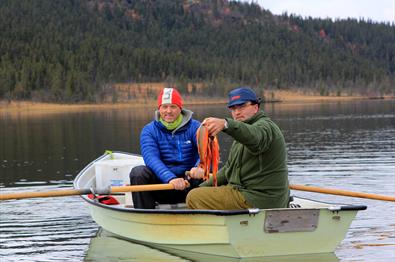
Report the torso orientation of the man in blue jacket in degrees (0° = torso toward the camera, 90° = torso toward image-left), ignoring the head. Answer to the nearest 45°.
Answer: approximately 0°

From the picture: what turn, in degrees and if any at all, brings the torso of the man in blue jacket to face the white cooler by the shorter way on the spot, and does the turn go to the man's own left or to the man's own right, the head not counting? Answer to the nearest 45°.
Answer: approximately 180°

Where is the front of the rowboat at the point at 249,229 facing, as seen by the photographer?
facing away from the viewer and to the left of the viewer

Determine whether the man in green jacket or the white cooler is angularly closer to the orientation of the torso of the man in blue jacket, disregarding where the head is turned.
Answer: the man in green jacket

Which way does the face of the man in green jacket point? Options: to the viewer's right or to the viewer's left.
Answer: to the viewer's left

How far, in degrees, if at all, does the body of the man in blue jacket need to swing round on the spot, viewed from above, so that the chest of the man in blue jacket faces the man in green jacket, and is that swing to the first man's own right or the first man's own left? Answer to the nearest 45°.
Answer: approximately 45° to the first man's own left
